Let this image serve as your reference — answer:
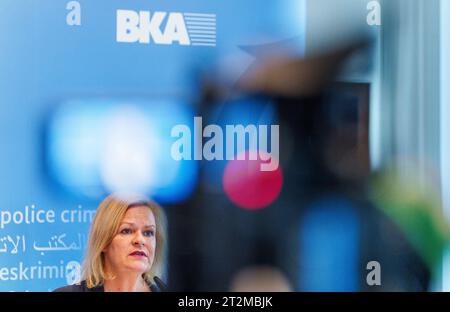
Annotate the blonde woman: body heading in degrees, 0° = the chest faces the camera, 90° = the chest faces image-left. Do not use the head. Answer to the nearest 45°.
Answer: approximately 315°
